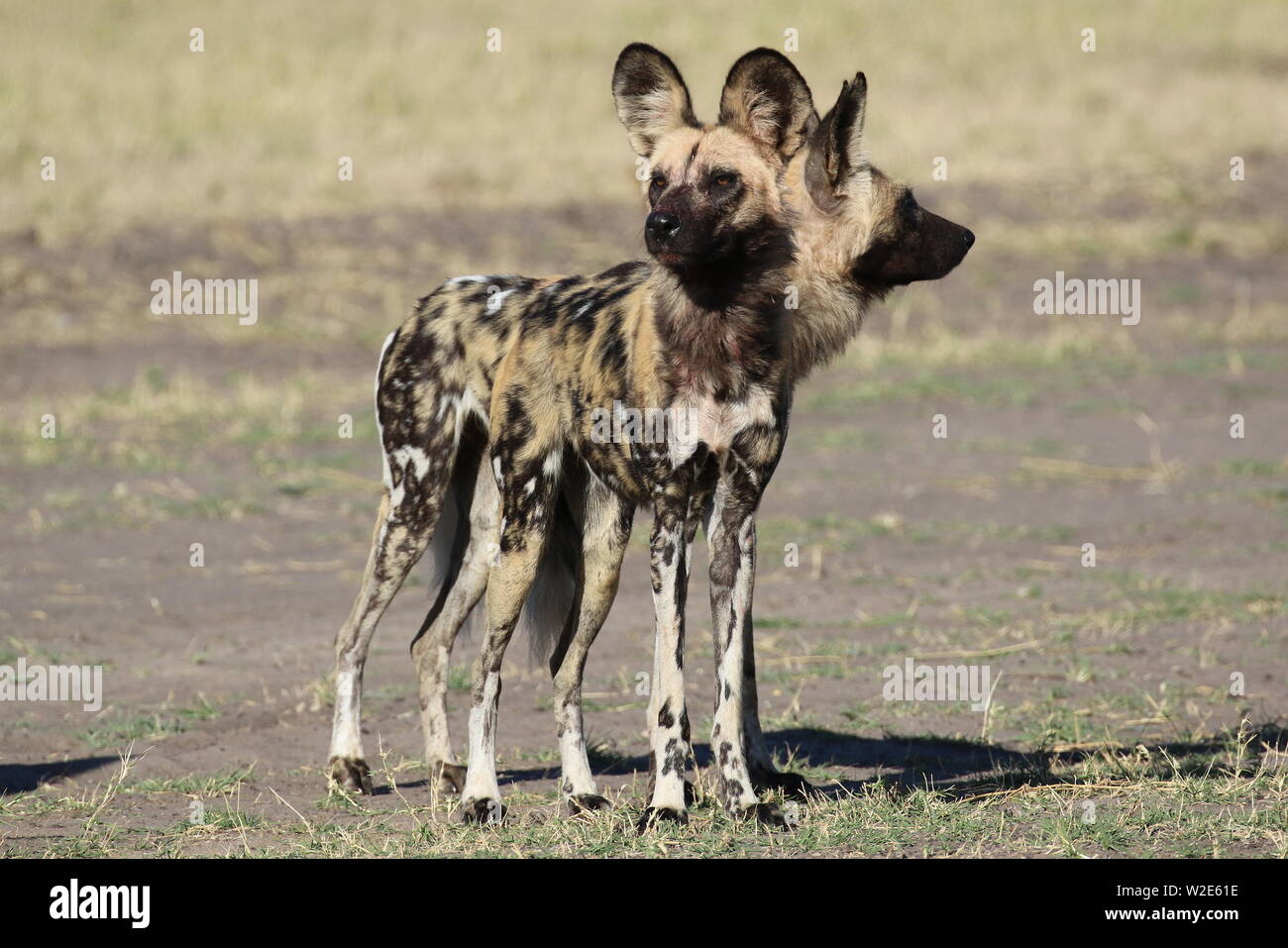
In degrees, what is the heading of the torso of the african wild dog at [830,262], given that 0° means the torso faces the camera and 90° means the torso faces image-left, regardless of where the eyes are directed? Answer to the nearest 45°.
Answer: approximately 270°
